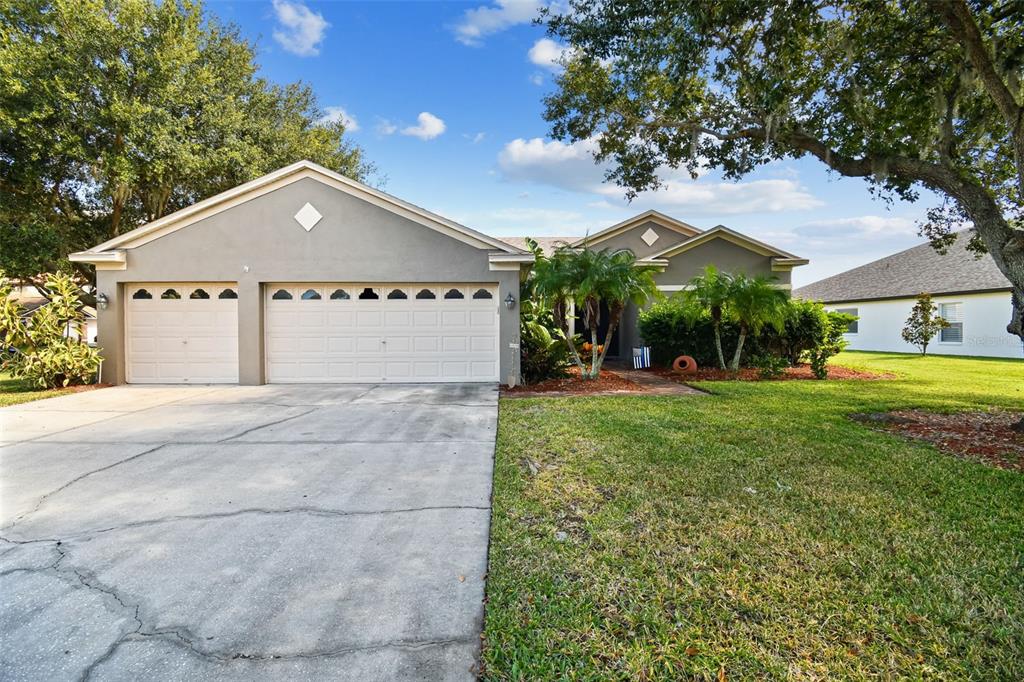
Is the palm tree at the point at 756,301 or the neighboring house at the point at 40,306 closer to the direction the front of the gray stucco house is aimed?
the palm tree

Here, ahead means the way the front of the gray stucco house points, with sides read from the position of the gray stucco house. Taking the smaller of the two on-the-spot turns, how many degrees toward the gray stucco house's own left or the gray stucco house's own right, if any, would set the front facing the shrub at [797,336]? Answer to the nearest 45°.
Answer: approximately 90° to the gray stucco house's own left

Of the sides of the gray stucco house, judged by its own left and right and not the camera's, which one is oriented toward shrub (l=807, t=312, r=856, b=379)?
left

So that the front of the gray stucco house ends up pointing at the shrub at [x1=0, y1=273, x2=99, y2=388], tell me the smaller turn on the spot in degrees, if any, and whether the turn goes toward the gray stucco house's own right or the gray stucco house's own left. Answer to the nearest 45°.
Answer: approximately 90° to the gray stucco house's own right

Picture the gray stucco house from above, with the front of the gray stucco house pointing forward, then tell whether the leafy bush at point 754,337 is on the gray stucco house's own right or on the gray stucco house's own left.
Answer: on the gray stucco house's own left

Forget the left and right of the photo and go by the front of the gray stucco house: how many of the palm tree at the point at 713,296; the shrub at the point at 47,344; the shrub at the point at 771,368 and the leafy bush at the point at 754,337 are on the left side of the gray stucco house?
3

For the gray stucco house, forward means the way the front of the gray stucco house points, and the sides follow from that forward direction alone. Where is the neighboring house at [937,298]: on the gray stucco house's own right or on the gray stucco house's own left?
on the gray stucco house's own left

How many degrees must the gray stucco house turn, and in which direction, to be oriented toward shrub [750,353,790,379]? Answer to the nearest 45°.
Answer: approximately 90° to its left

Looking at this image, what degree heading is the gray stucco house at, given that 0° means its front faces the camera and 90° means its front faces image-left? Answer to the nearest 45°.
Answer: approximately 0°

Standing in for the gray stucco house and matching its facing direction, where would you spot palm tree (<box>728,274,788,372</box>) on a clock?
The palm tree is roughly at 9 o'clock from the gray stucco house.

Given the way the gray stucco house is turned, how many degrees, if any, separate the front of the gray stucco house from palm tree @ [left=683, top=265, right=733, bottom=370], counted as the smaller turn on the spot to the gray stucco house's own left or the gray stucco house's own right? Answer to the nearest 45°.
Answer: approximately 90° to the gray stucco house's own left
